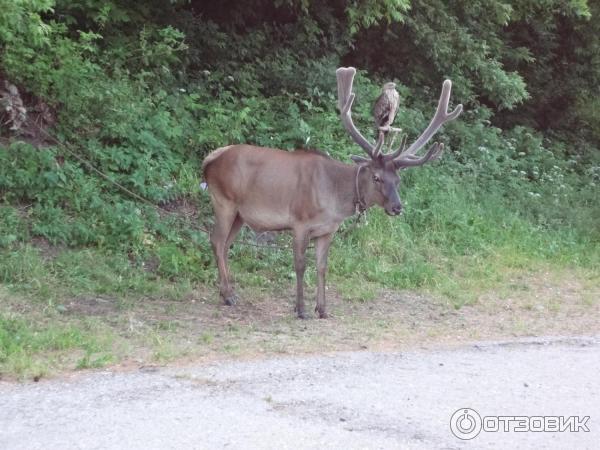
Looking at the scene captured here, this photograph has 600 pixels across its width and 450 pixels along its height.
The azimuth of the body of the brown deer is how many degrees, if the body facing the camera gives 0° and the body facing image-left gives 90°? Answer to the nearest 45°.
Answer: approximately 315°
